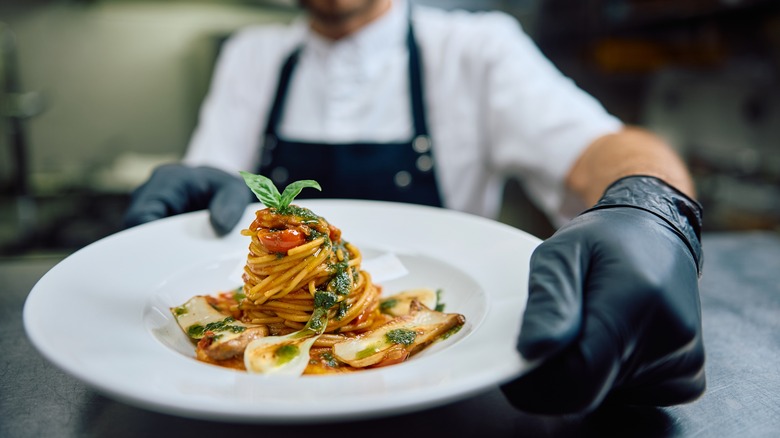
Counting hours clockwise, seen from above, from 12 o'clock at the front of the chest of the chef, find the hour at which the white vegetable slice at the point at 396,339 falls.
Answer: The white vegetable slice is roughly at 12 o'clock from the chef.

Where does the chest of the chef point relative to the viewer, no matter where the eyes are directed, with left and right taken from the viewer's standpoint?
facing the viewer

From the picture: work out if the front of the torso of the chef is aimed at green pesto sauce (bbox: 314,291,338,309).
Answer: yes

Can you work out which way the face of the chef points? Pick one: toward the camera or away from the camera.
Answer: toward the camera
